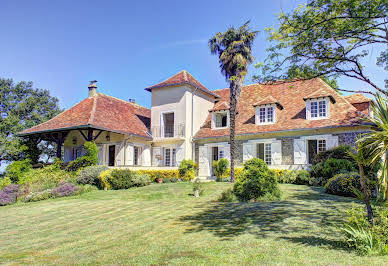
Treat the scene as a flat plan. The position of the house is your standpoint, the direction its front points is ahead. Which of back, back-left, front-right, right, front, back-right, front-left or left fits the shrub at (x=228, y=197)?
front

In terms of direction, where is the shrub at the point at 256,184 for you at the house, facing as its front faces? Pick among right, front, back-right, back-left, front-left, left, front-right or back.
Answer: front

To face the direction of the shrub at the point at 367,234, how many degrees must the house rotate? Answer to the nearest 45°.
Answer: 0° — it already faces it

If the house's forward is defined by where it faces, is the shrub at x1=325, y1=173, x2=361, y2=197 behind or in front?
in front

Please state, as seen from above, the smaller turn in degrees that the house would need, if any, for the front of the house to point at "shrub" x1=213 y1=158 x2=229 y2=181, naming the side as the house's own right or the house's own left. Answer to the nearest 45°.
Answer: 0° — it already faces it

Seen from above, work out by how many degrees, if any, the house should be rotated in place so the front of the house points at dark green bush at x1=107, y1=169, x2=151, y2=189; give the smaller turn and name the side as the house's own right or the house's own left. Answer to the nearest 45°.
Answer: approximately 45° to the house's own right

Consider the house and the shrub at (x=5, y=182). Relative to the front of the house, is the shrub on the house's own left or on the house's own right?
on the house's own right

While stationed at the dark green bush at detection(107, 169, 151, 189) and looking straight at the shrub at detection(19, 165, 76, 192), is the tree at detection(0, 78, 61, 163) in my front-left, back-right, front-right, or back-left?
front-right

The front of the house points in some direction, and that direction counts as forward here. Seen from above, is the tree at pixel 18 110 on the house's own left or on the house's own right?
on the house's own right

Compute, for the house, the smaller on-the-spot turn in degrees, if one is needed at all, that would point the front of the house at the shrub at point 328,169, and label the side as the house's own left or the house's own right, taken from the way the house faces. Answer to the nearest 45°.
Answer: approximately 45° to the house's own left

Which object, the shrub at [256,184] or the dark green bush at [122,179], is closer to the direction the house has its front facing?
the shrub

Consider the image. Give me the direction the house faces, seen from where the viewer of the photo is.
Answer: facing the viewer
